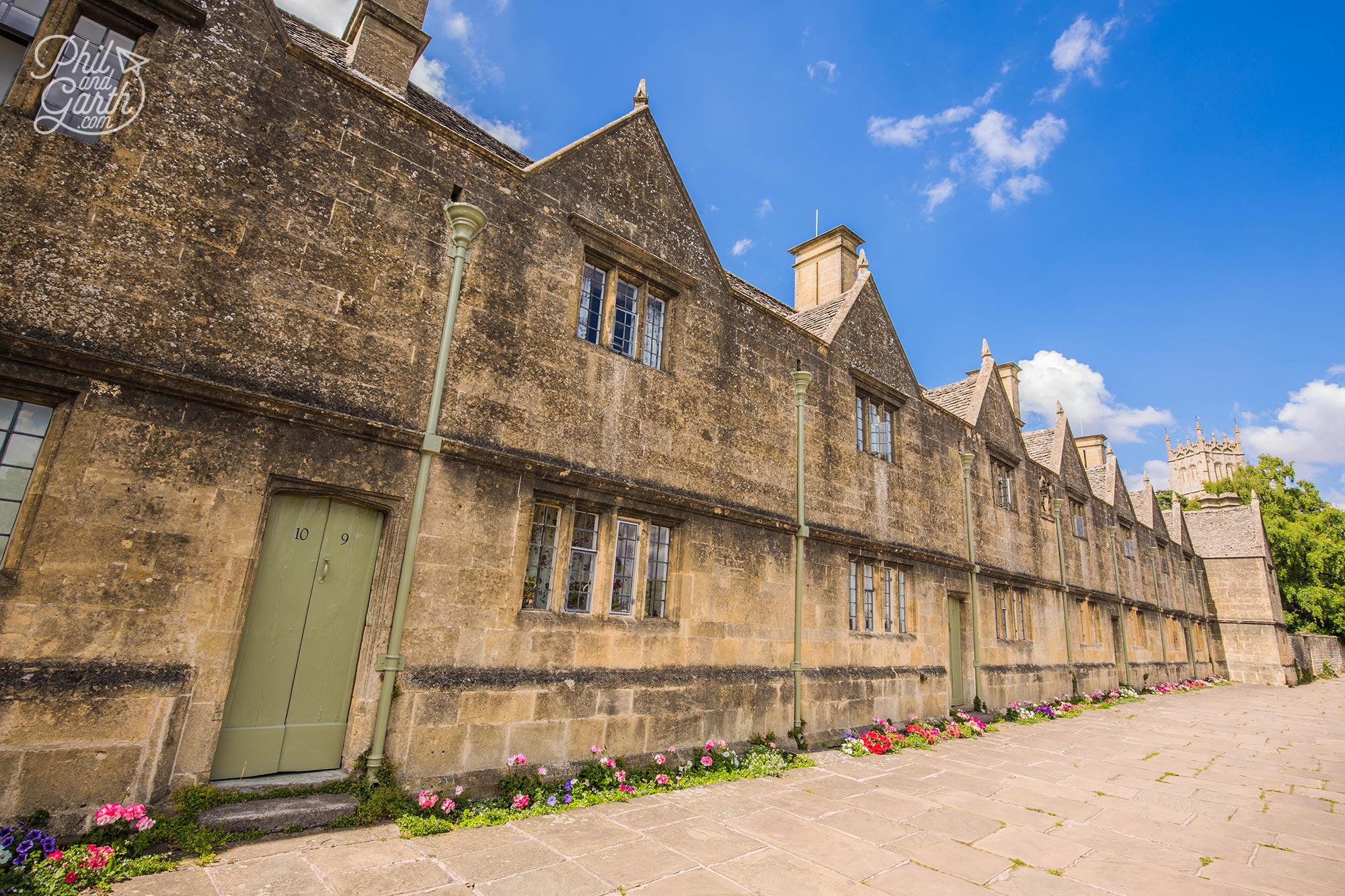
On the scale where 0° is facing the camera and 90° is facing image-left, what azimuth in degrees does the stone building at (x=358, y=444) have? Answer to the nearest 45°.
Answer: approximately 315°
